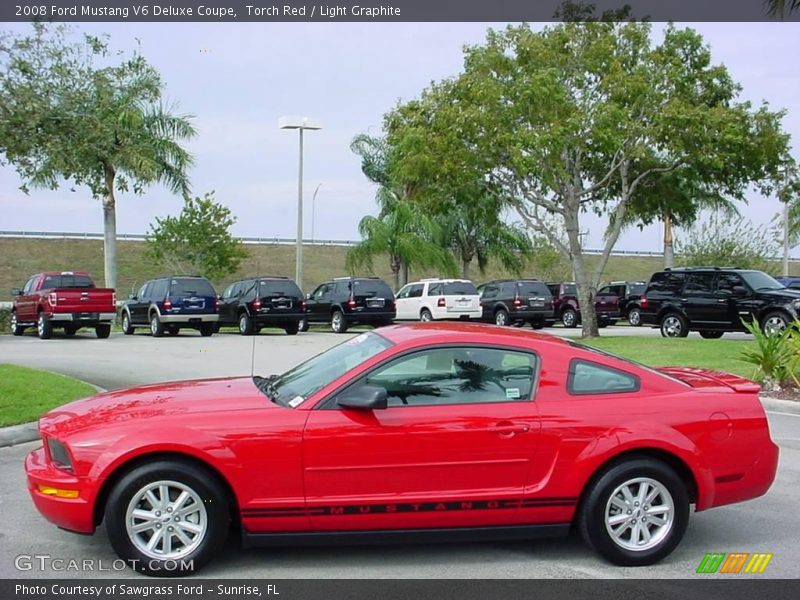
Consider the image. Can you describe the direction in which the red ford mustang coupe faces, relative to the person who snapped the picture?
facing to the left of the viewer

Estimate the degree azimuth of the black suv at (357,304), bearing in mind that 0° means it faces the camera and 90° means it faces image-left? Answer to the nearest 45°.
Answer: approximately 135°

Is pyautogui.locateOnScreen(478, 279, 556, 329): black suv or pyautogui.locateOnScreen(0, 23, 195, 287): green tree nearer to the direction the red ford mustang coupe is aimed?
the green tree

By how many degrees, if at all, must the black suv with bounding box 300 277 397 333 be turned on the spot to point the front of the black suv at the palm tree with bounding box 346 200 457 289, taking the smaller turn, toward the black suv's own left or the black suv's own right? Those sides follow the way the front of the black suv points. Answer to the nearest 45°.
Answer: approximately 45° to the black suv's own right

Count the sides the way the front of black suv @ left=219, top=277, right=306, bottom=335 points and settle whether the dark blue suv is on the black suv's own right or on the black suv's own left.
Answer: on the black suv's own left

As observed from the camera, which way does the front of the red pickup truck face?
facing away from the viewer and to the left of the viewer

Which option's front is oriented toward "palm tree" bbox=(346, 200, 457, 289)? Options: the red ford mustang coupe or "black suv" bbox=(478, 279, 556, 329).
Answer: the black suv

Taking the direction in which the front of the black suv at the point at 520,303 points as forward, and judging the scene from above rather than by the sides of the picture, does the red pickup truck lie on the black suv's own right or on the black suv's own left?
on the black suv's own left

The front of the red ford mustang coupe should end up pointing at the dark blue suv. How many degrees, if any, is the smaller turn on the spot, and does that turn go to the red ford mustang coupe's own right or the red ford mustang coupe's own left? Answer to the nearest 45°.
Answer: approximately 90° to the red ford mustang coupe's own right

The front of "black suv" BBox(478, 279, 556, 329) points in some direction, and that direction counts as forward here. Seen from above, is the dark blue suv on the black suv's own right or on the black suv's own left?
on the black suv's own left

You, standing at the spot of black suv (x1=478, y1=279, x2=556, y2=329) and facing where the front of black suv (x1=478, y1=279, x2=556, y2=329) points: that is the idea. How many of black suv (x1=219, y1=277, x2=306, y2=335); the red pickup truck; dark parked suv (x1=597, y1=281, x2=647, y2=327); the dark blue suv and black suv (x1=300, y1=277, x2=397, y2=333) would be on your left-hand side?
4
